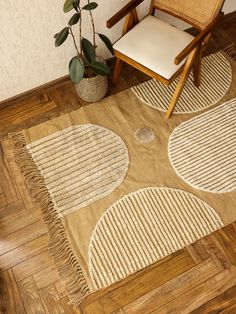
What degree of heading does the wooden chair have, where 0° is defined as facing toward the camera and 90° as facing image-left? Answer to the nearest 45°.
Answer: approximately 45°
